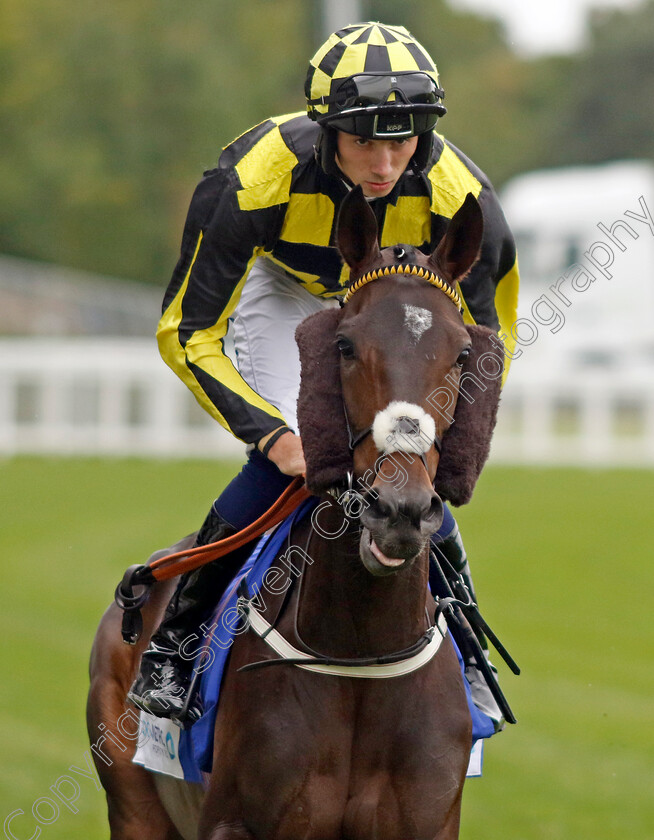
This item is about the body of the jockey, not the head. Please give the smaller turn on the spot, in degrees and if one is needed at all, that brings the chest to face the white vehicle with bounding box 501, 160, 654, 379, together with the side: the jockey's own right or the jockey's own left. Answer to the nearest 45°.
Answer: approximately 180°

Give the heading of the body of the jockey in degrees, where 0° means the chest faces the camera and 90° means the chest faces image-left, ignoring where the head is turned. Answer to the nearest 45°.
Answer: approximately 0°
